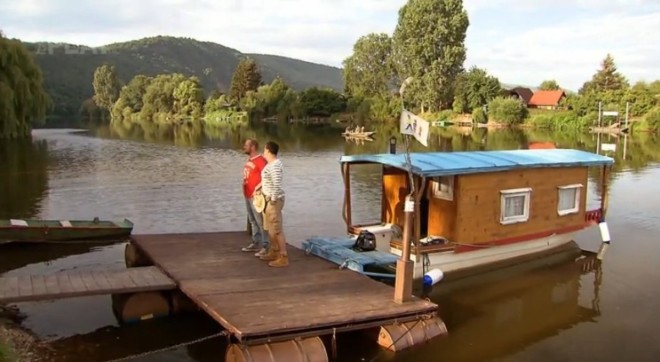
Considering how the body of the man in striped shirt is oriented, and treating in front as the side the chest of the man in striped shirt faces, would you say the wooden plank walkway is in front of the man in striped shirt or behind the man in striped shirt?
in front

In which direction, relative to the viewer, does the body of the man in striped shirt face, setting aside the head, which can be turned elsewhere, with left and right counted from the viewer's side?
facing to the left of the viewer

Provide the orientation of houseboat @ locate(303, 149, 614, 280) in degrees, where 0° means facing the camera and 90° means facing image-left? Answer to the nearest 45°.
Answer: approximately 45°
